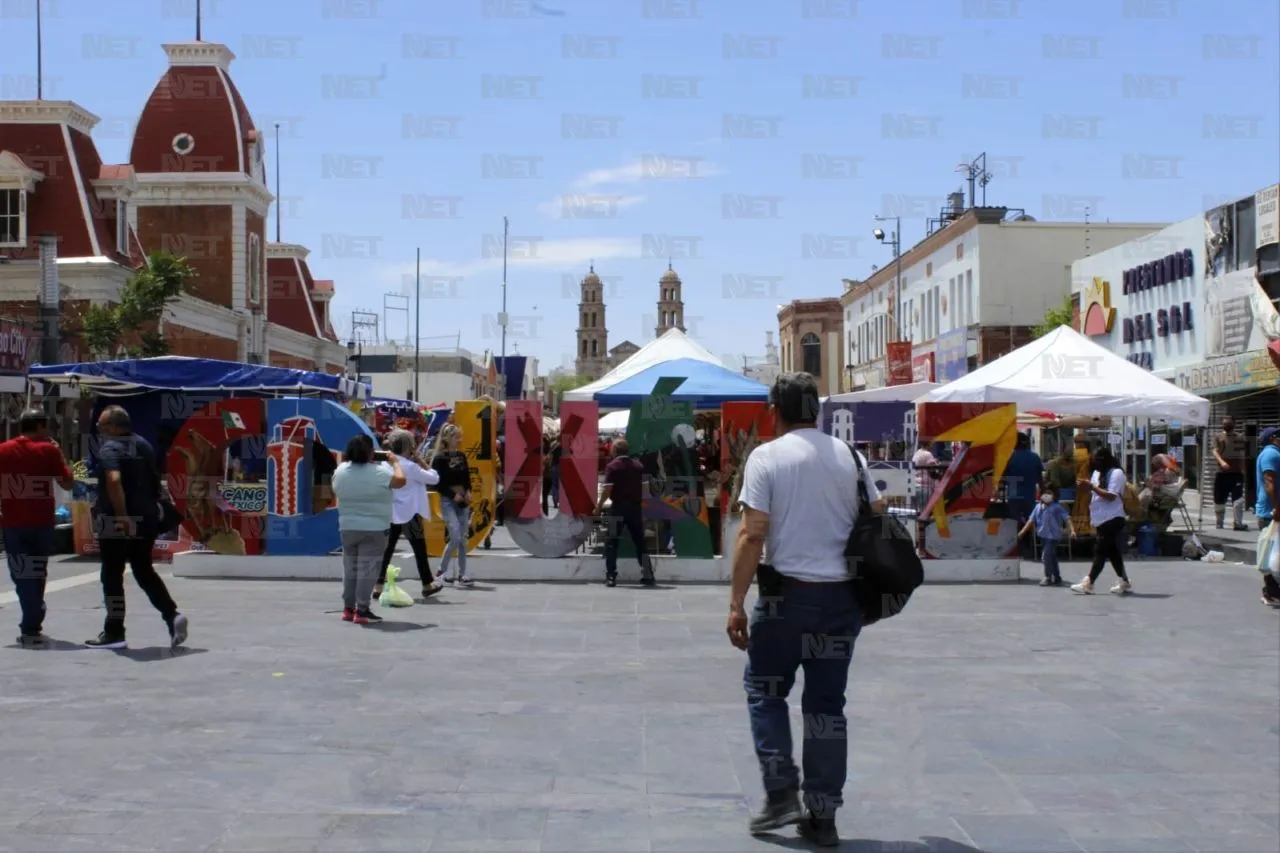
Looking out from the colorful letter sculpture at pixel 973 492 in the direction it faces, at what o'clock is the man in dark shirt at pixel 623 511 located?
The man in dark shirt is roughly at 2 o'clock from the colorful letter sculpture.

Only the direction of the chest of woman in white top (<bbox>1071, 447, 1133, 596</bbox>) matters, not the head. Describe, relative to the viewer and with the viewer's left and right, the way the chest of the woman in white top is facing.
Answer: facing to the left of the viewer

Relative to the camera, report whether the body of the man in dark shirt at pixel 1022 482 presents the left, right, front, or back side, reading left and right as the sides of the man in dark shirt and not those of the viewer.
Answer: back

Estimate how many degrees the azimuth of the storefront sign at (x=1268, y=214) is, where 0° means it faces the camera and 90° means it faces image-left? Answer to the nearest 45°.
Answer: approximately 45°

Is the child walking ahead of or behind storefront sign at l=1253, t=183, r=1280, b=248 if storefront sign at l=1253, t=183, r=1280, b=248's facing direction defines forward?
ahead

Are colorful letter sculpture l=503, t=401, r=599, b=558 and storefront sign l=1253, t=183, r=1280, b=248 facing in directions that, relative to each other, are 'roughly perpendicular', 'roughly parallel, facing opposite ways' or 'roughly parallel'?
roughly perpendicular

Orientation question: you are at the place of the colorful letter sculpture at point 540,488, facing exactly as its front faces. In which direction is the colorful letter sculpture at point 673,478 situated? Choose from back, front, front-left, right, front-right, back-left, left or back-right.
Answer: left

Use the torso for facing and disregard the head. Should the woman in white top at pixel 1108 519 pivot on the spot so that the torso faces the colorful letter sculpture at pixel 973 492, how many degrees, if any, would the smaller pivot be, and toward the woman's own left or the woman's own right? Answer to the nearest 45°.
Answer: approximately 45° to the woman's own right

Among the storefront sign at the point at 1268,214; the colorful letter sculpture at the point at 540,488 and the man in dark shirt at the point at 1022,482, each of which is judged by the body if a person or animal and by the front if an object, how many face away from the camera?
1

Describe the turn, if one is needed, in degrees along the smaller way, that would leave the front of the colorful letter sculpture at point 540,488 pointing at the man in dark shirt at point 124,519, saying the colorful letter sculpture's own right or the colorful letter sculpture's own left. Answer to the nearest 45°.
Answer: approximately 45° to the colorful letter sculpture's own right
